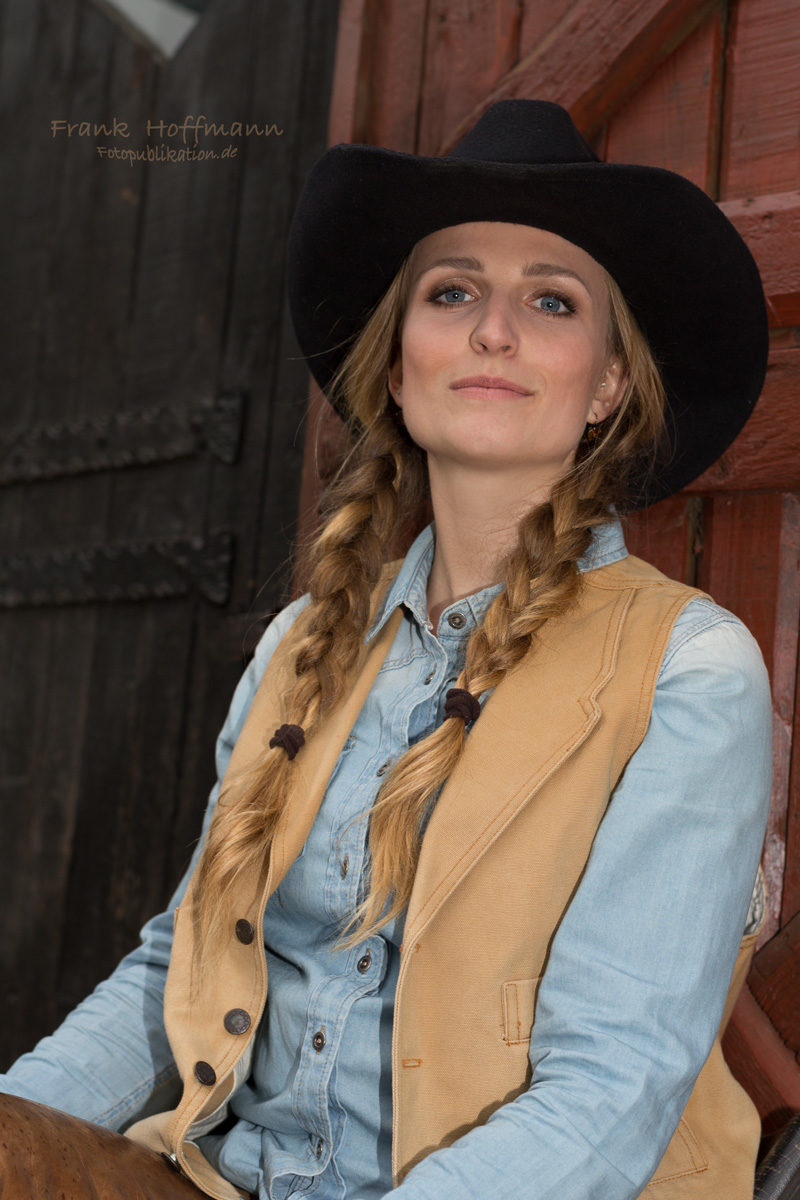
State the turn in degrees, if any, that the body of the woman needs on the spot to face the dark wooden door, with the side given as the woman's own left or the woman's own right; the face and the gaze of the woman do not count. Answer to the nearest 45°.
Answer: approximately 90° to the woman's own right

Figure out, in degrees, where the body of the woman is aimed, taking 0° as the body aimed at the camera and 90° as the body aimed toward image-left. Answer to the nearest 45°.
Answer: approximately 45°
